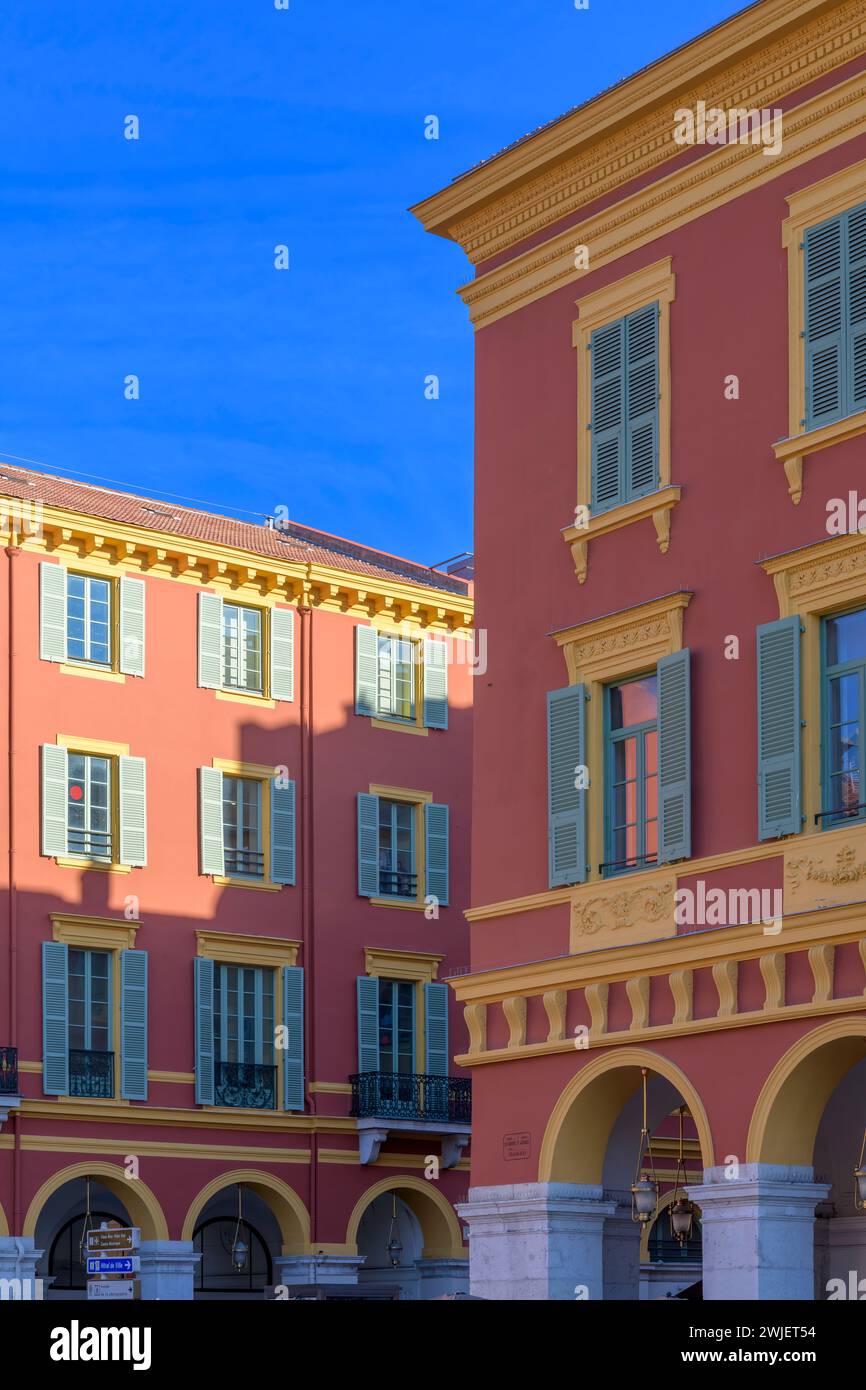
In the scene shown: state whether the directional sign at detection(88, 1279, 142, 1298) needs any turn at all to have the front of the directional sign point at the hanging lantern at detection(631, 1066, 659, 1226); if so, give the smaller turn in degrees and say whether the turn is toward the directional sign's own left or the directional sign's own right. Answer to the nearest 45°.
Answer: approximately 45° to the directional sign's own left

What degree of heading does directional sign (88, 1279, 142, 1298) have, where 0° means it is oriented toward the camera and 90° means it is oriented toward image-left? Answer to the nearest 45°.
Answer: approximately 0°
